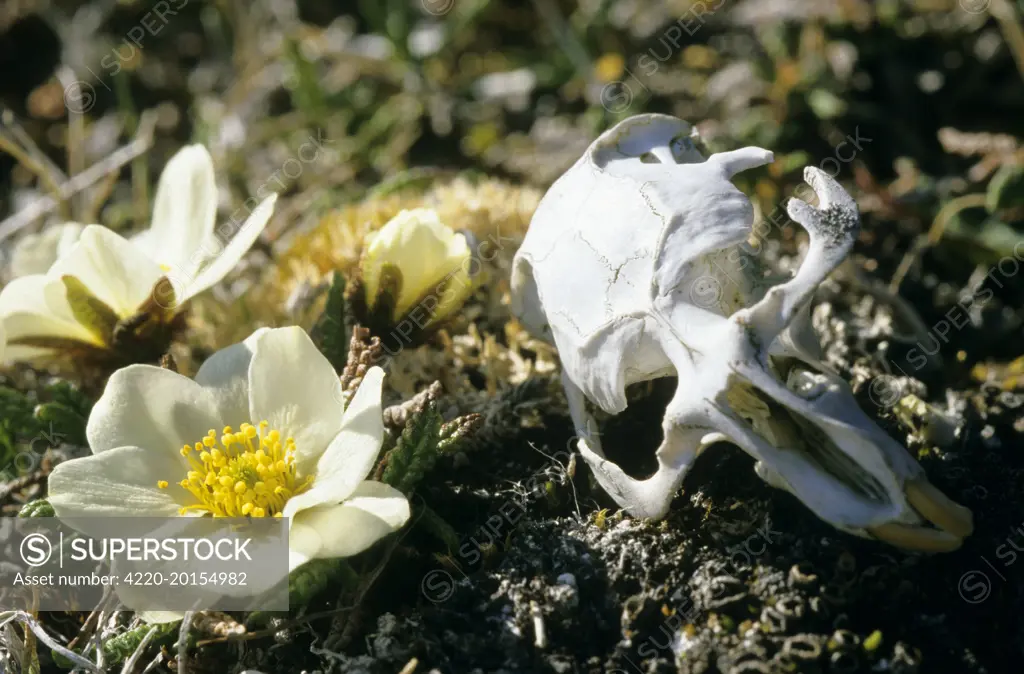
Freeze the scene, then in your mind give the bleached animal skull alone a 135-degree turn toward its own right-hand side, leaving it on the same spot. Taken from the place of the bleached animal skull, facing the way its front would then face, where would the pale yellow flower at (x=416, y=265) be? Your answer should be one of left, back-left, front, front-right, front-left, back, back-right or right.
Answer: front-right

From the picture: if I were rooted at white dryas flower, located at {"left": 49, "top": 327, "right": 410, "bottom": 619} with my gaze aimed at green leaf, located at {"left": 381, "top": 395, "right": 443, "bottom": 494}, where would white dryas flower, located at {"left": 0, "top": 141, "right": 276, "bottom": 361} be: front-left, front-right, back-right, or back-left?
back-left

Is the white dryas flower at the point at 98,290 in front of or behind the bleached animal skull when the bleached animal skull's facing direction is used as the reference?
behind

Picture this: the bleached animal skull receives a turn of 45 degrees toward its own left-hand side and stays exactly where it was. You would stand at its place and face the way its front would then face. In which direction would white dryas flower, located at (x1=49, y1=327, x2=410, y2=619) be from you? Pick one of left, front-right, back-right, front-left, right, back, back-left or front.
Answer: back

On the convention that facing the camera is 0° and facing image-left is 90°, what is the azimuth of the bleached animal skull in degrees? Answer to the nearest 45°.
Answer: approximately 315°
